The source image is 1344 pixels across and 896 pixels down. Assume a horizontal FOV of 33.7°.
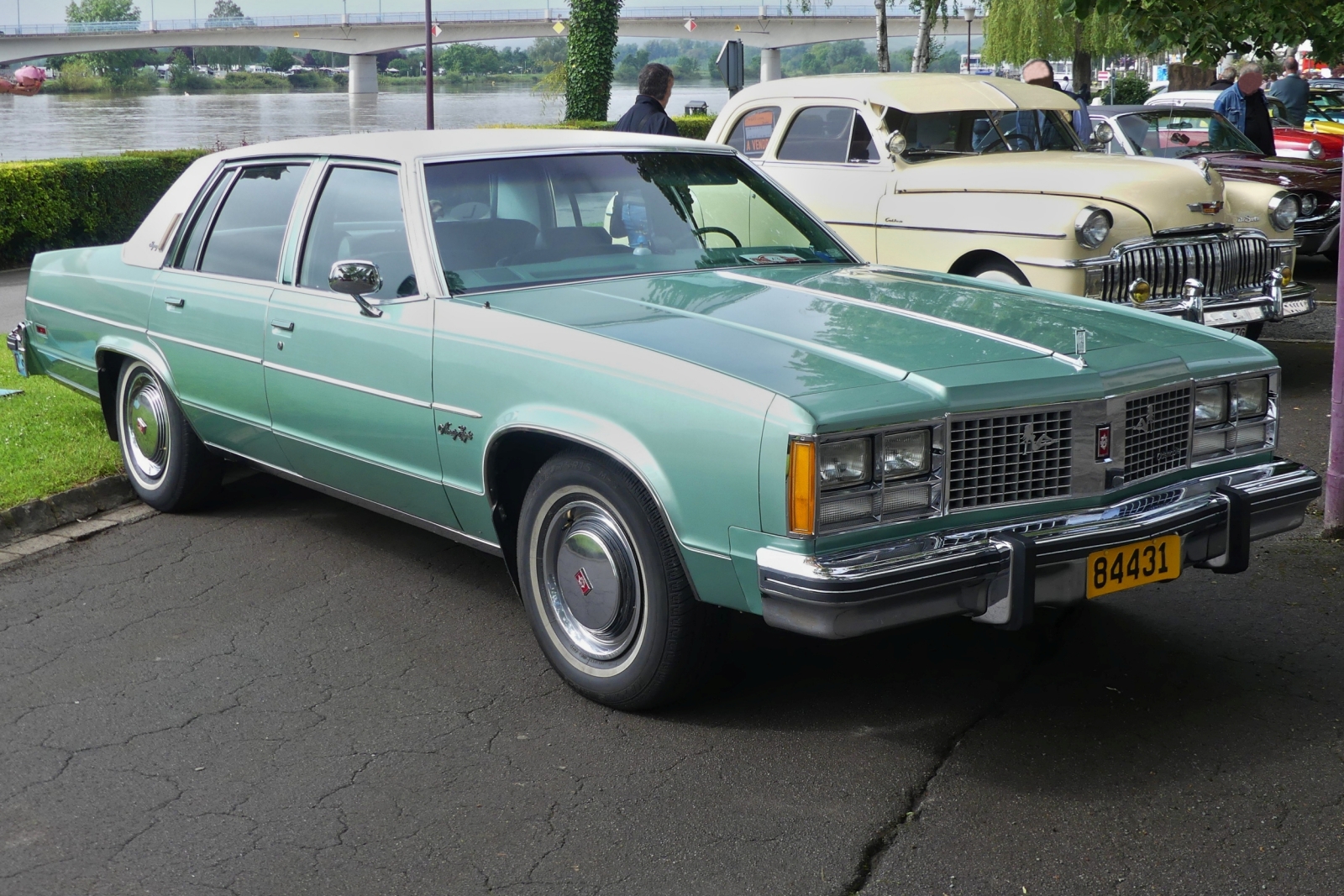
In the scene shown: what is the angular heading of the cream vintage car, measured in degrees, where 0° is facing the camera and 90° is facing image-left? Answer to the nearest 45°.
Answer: approximately 315°

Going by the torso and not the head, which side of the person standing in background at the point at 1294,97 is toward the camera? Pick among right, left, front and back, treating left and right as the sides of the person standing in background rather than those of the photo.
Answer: back

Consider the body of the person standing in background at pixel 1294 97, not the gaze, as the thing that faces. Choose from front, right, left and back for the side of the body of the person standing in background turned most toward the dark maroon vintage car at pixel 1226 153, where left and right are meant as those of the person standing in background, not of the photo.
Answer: back

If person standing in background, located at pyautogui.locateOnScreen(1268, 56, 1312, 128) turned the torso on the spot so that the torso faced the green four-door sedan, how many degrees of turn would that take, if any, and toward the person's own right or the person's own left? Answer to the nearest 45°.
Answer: approximately 180°

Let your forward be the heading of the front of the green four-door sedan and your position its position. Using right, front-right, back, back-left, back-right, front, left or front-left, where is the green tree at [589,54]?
back-left
